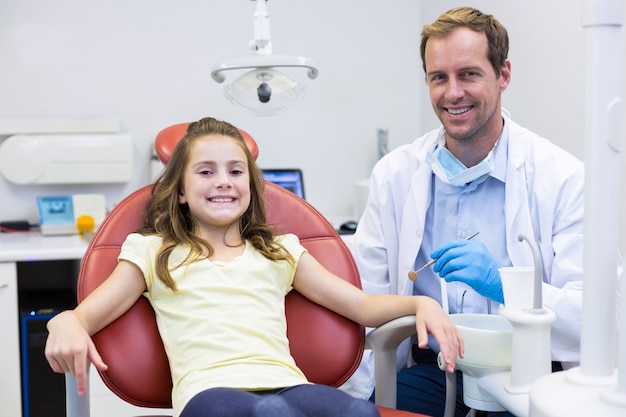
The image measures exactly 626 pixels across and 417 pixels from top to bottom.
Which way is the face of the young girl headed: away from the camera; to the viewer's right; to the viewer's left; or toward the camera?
toward the camera

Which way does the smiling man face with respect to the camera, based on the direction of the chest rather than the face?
toward the camera

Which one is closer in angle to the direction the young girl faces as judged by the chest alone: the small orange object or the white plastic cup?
the white plastic cup

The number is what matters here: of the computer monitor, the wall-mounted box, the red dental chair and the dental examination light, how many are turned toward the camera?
4

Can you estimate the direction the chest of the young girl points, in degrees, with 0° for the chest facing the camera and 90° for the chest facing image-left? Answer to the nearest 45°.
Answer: approximately 0°

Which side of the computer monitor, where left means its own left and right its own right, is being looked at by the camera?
front

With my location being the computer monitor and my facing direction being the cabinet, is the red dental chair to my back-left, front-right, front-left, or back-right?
front-left

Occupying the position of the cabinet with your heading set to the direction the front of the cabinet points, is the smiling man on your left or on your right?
on your left

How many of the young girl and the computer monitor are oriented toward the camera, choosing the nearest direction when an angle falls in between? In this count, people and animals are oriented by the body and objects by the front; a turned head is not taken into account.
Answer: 2

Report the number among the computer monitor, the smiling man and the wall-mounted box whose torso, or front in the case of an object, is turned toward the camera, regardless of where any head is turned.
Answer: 3

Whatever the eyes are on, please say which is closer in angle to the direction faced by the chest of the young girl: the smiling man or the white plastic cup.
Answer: the white plastic cup

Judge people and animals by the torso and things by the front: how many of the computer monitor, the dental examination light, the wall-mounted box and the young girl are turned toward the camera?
4

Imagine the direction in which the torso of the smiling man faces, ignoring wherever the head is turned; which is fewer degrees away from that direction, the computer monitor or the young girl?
the young girl

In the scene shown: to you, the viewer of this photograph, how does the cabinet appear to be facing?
facing the viewer
